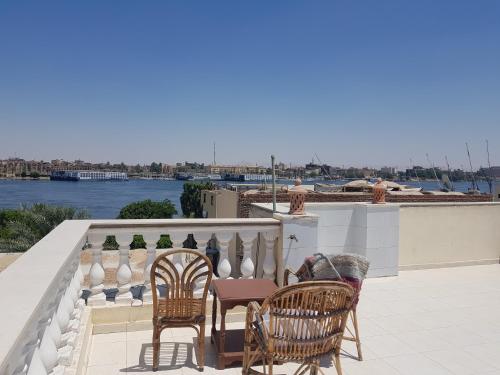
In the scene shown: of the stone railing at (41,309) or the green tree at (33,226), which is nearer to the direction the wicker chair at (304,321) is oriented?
the green tree

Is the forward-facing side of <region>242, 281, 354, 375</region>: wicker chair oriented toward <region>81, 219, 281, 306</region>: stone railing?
yes

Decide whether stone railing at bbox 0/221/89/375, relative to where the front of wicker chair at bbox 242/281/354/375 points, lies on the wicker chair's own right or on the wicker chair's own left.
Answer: on the wicker chair's own left

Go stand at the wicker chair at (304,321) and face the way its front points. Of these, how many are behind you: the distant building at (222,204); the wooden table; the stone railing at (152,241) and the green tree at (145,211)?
0

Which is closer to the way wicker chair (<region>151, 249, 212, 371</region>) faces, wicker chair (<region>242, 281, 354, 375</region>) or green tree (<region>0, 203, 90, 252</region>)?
the green tree

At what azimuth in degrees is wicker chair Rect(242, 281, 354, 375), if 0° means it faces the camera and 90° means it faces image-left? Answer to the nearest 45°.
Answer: approximately 135°

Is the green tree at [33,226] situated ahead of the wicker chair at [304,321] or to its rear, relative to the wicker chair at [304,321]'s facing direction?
ahead

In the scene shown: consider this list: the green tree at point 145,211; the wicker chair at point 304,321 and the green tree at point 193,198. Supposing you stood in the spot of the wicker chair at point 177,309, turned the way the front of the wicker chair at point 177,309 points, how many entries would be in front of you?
2

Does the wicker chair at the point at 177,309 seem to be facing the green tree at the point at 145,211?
yes

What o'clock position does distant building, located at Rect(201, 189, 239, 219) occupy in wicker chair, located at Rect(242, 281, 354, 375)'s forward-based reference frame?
The distant building is roughly at 1 o'clock from the wicker chair.

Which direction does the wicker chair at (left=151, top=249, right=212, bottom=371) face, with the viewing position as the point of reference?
facing away from the viewer

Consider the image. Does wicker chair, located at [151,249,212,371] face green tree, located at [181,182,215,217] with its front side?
yes

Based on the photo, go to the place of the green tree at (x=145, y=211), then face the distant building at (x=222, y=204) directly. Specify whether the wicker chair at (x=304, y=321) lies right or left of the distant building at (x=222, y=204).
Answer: right

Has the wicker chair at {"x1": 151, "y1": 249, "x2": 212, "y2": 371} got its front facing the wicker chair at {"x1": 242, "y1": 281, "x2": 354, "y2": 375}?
no

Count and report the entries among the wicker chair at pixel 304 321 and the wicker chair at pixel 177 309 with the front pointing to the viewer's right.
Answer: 0

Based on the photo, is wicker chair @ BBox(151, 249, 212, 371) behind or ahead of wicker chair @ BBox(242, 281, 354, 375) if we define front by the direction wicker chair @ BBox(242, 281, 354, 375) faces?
ahead
